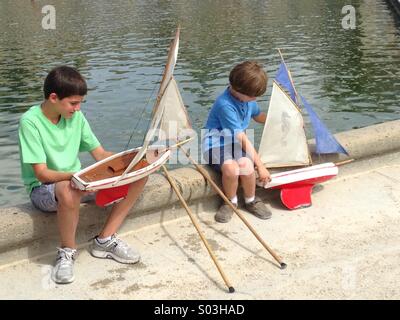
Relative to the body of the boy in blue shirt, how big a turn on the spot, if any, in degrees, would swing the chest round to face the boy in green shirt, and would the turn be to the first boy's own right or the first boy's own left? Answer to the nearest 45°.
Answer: approximately 90° to the first boy's own right

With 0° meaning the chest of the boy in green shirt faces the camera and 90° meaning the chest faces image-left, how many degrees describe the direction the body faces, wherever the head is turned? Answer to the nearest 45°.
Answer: approximately 315°

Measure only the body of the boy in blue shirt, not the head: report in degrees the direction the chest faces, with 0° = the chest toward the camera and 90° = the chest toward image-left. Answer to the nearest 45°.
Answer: approximately 315°

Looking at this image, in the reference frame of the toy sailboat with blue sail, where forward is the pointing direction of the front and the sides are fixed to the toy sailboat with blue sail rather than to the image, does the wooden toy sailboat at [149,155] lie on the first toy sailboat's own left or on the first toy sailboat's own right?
on the first toy sailboat's own right

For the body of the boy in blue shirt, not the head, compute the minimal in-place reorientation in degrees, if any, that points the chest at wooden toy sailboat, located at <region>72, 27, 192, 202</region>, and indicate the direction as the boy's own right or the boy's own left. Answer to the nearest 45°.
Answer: approximately 90° to the boy's own right

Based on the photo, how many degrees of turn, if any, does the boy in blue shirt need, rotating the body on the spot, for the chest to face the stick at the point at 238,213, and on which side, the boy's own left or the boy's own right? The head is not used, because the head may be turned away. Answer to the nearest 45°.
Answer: approximately 45° to the boy's own right

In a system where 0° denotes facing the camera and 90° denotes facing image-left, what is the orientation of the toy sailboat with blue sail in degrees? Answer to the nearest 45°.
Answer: approximately 270°

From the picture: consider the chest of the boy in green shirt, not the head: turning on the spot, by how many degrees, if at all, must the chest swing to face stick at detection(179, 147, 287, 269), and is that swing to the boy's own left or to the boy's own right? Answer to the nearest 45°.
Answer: approximately 45° to the boy's own left
